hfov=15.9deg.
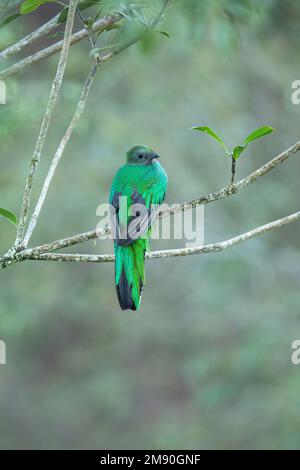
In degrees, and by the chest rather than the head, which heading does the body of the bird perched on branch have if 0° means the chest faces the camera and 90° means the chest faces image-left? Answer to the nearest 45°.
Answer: approximately 225°
